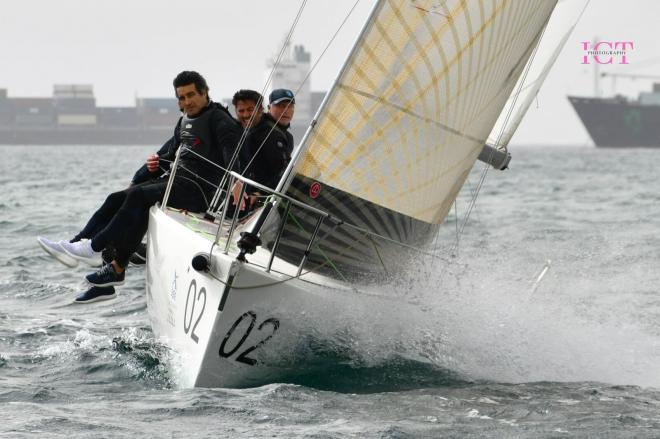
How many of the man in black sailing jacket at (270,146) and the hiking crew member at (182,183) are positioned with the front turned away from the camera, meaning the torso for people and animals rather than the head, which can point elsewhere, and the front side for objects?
0

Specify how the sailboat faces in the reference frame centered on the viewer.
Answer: facing the viewer

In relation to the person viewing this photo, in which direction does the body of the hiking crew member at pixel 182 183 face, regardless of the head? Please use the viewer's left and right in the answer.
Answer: facing the viewer and to the left of the viewer
